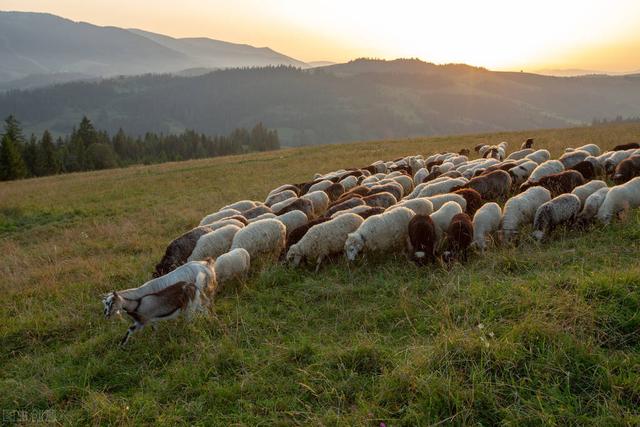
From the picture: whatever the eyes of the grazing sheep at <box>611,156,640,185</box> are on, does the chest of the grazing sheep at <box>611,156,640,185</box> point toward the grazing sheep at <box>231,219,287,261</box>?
yes

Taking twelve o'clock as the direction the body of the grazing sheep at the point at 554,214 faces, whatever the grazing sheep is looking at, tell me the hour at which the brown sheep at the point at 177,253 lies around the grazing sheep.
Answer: The brown sheep is roughly at 1 o'clock from the grazing sheep.

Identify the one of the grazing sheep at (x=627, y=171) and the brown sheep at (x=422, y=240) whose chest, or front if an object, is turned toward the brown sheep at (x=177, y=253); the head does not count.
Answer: the grazing sheep

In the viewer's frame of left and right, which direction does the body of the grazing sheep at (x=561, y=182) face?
facing to the left of the viewer

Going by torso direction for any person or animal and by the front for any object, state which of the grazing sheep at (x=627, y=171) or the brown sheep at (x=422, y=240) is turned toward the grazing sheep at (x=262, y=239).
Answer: the grazing sheep at (x=627, y=171)

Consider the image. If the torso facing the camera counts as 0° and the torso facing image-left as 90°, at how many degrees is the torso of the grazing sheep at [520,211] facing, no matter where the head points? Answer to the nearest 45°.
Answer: approximately 45°

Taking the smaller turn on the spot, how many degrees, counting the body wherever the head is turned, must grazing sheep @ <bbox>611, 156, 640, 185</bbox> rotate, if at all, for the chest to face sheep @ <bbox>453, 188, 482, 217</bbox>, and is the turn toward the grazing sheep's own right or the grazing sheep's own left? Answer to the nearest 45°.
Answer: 0° — it already faces it

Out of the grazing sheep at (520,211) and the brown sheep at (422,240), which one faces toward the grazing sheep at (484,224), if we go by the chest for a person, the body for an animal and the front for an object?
the grazing sheep at (520,211)

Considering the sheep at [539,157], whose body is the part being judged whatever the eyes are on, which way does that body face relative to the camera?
to the viewer's left

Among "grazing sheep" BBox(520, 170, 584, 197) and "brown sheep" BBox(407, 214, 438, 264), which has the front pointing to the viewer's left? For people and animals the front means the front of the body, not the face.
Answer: the grazing sheep

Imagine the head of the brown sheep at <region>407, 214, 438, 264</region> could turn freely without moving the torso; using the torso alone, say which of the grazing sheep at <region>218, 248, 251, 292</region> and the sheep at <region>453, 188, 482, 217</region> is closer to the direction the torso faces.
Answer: the grazing sheep

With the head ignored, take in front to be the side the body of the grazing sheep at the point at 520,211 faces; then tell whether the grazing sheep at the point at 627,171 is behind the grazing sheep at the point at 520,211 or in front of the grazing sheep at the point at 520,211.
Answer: behind

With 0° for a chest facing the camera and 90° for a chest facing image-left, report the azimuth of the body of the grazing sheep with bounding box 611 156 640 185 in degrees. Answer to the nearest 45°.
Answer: approximately 45°

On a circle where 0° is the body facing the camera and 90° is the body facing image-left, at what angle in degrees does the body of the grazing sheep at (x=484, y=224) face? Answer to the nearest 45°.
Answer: approximately 45°
